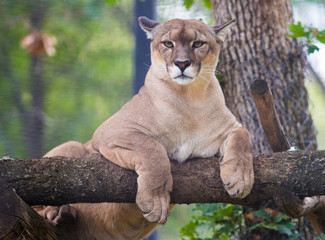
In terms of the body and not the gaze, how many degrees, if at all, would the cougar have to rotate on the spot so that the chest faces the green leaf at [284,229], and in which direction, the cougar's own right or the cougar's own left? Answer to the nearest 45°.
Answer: approximately 45° to the cougar's own left

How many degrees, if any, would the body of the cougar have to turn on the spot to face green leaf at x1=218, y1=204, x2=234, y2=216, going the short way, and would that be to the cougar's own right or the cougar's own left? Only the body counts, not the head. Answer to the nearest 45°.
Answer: approximately 90° to the cougar's own left

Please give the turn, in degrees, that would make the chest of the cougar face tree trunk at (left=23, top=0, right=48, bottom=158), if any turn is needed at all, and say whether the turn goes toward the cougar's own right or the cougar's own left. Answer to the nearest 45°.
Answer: approximately 180°

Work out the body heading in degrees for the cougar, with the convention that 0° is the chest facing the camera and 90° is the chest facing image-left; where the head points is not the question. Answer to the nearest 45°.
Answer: approximately 315°

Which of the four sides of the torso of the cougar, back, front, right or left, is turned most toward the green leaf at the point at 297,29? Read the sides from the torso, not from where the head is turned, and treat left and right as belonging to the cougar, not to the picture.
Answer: left

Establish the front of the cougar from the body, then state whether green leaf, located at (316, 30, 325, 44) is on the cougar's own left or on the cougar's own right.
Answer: on the cougar's own left

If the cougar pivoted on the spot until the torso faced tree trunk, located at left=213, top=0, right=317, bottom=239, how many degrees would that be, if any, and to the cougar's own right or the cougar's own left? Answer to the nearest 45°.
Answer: approximately 90° to the cougar's own left
